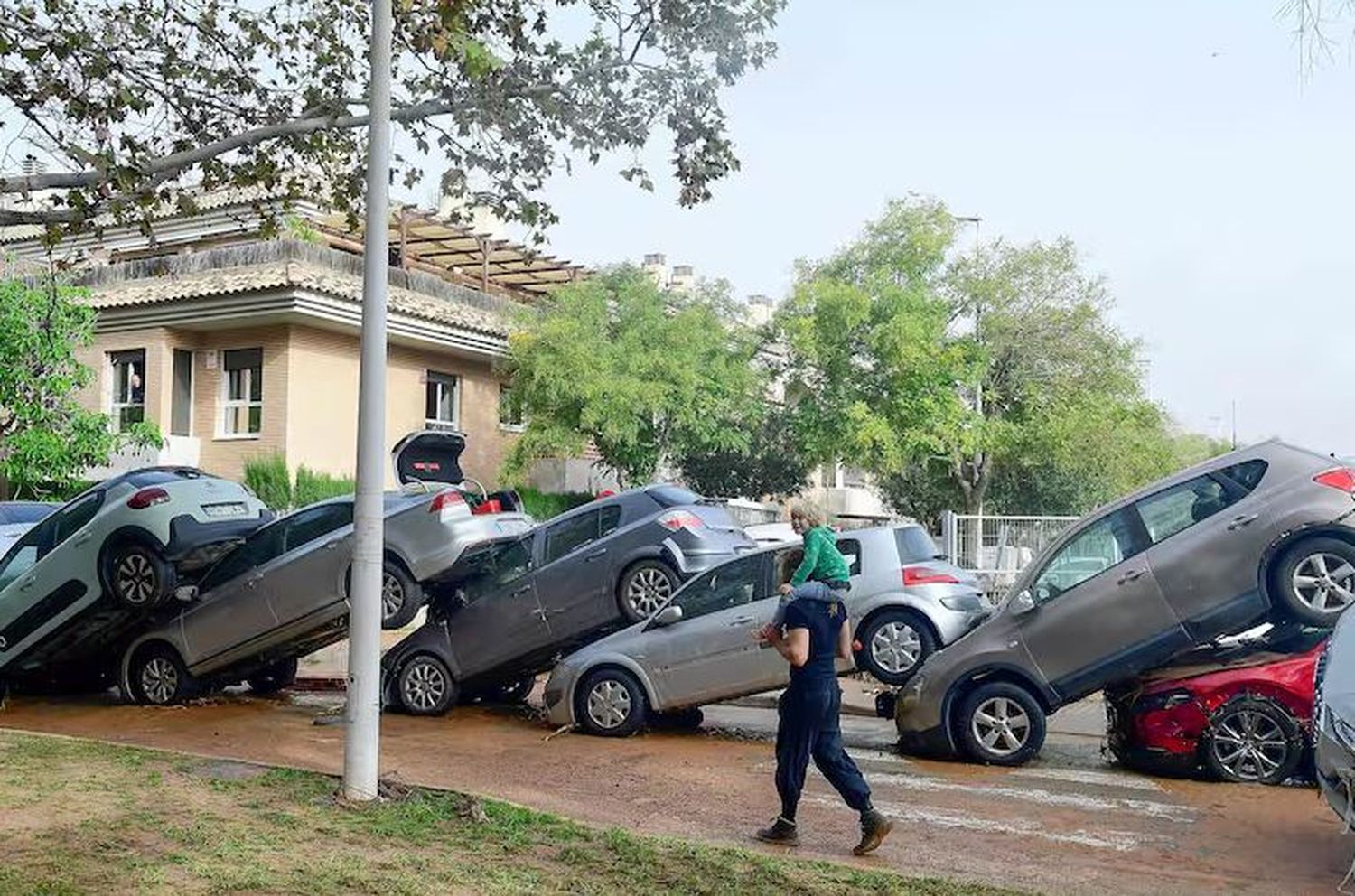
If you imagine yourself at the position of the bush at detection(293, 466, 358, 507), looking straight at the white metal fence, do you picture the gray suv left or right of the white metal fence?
right

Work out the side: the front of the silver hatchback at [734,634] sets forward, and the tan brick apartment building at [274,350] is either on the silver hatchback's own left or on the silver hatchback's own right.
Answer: on the silver hatchback's own right

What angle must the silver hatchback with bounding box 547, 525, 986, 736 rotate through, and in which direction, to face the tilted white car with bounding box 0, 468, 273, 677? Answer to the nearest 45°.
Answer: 0° — it already faces it

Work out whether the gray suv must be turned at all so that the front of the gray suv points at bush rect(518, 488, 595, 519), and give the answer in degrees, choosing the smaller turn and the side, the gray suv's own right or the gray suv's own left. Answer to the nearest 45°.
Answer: approximately 45° to the gray suv's own right

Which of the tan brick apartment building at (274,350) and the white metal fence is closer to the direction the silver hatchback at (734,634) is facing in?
the tan brick apartment building

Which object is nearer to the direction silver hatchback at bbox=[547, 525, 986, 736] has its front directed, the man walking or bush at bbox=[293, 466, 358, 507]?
the bush

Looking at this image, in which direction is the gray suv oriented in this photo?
to the viewer's left

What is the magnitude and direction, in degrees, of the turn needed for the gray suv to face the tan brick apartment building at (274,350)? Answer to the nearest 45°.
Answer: approximately 45° to its right

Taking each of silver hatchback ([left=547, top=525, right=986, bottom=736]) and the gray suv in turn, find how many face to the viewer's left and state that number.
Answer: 2

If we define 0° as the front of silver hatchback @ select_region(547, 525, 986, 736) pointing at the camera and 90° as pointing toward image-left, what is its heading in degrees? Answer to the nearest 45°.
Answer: approximately 90°

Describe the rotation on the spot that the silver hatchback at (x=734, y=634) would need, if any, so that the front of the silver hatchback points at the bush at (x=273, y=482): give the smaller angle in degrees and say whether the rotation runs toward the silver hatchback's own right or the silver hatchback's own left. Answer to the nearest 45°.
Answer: approximately 45° to the silver hatchback's own right
